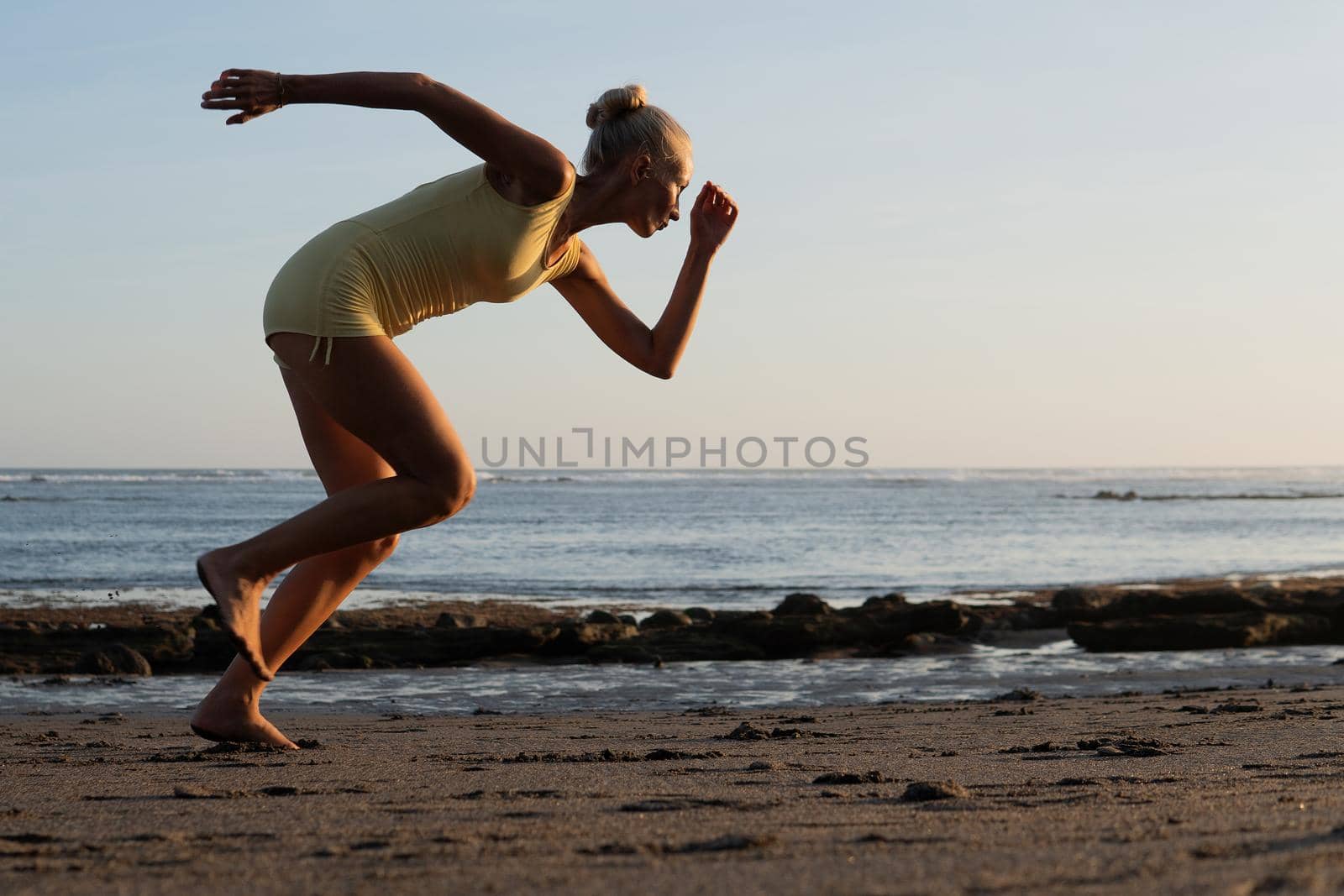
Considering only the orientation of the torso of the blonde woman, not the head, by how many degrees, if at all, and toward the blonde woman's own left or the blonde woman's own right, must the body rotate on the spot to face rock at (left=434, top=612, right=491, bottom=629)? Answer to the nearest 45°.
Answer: approximately 90° to the blonde woman's own left

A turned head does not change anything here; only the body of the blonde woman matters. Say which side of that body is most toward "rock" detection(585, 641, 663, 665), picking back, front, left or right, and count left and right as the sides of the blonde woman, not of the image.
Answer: left

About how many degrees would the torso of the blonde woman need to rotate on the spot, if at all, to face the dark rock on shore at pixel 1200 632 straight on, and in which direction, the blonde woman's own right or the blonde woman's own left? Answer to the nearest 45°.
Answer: approximately 45° to the blonde woman's own left

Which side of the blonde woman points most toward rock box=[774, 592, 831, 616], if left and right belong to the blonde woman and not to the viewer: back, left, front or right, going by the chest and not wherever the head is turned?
left

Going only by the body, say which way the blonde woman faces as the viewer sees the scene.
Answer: to the viewer's right

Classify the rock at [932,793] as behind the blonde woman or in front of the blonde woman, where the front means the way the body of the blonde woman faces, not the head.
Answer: in front

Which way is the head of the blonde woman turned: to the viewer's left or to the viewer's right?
to the viewer's right

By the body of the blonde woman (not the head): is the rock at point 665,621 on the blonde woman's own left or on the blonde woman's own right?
on the blonde woman's own left

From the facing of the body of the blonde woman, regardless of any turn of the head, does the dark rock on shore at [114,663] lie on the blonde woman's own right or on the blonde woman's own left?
on the blonde woman's own left

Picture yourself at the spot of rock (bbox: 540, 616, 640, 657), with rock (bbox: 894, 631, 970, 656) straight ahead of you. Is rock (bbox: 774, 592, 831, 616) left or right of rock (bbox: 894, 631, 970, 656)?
left
